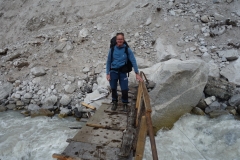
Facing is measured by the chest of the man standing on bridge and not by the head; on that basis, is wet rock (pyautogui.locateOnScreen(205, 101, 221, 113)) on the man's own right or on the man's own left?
on the man's own left

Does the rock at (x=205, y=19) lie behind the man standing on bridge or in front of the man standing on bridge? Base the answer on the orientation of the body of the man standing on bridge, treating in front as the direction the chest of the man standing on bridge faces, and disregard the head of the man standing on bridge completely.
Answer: behind

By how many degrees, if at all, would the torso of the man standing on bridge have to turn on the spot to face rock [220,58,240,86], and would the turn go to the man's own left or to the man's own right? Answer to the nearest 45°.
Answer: approximately 135° to the man's own left

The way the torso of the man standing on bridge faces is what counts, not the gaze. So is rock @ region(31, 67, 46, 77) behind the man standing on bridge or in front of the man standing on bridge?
behind

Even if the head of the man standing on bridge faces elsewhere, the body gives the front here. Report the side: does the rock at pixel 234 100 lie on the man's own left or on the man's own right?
on the man's own left

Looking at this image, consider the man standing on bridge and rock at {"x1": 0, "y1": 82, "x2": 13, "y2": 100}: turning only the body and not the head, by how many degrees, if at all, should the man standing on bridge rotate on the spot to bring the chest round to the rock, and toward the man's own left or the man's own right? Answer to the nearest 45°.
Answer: approximately 135° to the man's own right

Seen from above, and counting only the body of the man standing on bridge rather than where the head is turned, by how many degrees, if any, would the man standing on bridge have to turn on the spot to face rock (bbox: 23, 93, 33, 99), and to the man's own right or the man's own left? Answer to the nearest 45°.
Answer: approximately 135° to the man's own right

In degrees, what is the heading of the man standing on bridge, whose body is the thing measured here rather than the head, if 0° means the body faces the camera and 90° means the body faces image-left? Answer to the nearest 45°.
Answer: approximately 0°

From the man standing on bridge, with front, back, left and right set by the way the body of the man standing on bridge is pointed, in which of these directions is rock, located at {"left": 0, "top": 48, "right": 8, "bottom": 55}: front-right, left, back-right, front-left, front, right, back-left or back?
back-right
